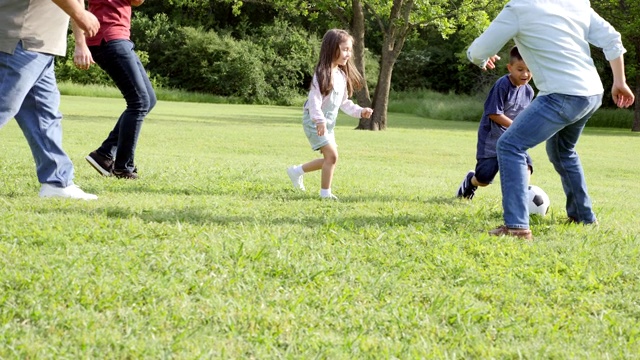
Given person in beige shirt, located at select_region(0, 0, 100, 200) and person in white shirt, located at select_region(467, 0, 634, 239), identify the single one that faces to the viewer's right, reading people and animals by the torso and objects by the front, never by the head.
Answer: person in beige shirt, located at select_region(0, 0, 100, 200)

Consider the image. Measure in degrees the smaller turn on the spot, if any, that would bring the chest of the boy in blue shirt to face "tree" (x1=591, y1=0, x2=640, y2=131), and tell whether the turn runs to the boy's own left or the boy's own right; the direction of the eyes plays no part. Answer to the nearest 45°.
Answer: approximately 135° to the boy's own left

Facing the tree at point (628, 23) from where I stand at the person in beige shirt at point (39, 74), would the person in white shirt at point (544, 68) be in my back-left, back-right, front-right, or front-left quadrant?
front-right

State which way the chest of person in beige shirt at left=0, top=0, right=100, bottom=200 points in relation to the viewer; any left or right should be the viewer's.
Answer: facing to the right of the viewer

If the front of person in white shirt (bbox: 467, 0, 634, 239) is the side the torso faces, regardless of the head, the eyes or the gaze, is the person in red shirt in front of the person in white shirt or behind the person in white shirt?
in front

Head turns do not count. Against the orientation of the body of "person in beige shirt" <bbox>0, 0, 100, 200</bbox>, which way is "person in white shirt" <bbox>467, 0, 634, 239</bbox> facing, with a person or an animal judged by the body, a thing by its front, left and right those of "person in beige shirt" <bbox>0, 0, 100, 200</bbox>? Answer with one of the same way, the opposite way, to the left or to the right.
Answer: to the left

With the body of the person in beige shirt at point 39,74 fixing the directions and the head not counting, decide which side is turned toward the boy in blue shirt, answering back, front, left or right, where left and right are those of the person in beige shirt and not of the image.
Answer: front

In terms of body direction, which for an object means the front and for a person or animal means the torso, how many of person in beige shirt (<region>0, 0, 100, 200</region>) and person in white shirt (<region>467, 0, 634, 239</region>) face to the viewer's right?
1

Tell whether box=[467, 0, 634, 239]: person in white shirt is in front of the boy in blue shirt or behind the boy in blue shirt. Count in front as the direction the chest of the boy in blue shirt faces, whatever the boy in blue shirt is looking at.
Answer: in front
